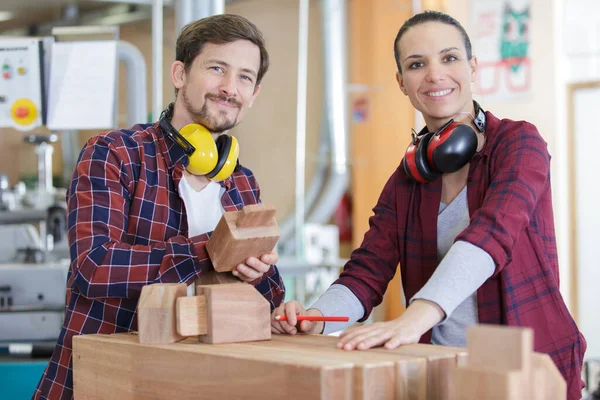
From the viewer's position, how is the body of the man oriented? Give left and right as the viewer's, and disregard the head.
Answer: facing the viewer and to the right of the viewer

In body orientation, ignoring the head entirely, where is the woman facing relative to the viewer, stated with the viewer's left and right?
facing the viewer and to the left of the viewer

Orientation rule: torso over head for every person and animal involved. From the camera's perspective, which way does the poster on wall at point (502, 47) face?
toward the camera

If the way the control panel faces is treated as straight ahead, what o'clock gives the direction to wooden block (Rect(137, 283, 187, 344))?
The wooden block is roughly at 12 o'clock from the control panel.

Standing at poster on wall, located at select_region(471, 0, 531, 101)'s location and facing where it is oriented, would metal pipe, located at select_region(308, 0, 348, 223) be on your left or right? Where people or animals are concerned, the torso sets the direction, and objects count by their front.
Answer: on your right

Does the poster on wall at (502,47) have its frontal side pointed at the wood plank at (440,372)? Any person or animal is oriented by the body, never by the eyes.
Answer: yes

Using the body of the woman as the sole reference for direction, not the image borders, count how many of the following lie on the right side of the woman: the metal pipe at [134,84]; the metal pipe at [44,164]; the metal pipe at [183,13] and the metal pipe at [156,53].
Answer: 4

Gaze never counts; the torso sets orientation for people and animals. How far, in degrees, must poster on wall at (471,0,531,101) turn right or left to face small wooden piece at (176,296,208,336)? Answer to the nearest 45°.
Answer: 0° — it already faces it

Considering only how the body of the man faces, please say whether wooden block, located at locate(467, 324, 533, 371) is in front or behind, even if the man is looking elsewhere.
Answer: in front

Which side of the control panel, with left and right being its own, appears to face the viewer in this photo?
front

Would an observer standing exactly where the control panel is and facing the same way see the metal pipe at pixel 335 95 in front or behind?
behind

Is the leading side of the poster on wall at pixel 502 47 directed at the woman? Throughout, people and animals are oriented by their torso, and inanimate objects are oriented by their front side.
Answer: yes
